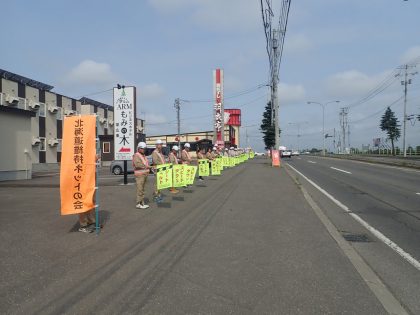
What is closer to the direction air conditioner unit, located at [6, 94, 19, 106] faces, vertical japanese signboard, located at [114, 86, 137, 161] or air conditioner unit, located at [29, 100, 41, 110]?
the vertical japanese signboard

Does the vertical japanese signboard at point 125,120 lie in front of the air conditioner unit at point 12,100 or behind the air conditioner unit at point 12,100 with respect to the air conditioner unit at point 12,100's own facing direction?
in front

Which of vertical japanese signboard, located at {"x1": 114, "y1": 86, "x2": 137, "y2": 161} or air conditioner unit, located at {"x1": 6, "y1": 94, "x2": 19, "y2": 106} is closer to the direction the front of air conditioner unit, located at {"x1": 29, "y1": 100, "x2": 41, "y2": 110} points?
the vertical japanese signboard

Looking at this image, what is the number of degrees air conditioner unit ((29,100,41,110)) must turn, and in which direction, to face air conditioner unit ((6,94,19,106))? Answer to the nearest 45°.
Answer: approximately 90° to its right

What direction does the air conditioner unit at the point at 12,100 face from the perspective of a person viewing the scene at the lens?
facing the viewer and to the right of the viewer

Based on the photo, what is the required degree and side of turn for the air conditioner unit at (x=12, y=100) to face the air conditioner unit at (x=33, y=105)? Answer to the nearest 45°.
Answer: approximately 90° to its left

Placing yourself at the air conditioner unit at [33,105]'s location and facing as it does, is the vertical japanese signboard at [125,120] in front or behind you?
in front

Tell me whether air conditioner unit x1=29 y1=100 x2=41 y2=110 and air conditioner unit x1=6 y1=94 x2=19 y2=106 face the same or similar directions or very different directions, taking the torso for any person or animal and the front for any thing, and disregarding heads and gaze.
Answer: same or similar directions

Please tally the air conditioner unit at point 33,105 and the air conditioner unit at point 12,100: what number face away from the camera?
0
